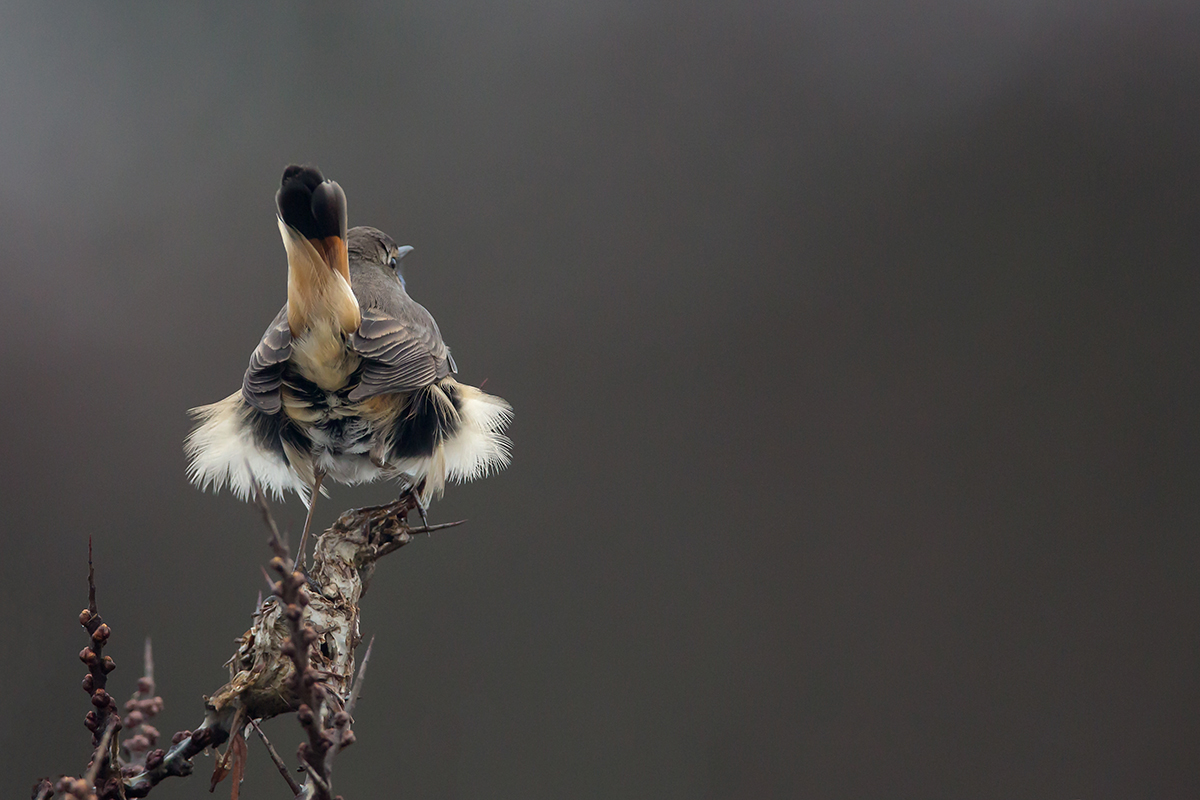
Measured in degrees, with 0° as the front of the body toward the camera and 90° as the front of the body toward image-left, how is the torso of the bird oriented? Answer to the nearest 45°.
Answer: approximately 180°

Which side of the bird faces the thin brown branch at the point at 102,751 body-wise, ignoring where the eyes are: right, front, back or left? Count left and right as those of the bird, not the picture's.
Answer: left

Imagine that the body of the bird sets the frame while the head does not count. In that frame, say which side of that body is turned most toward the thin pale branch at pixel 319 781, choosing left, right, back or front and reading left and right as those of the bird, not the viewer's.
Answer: back
